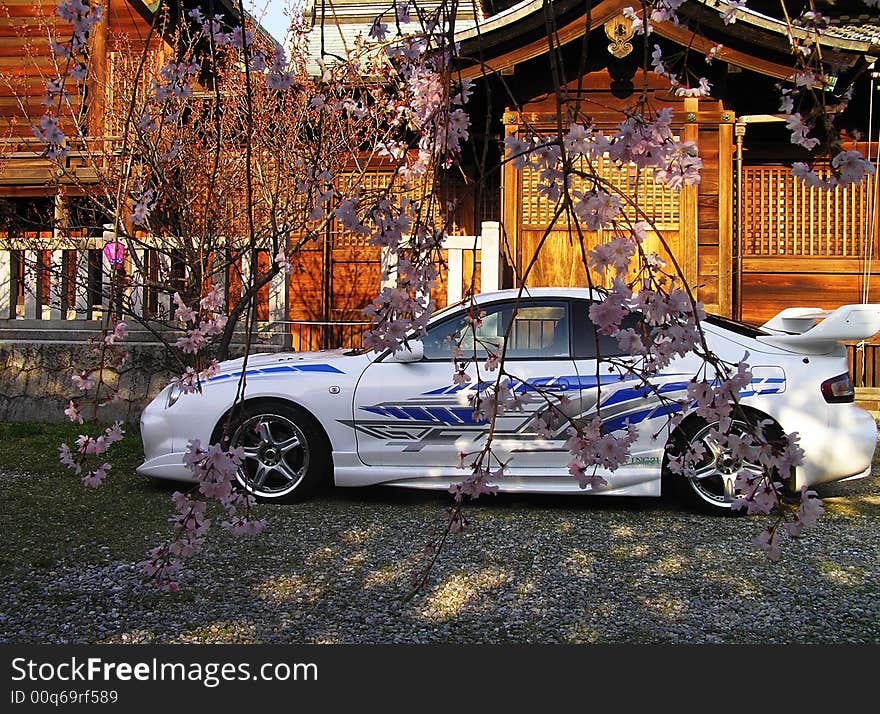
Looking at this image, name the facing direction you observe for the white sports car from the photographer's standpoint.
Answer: facing to the left of the viewer
